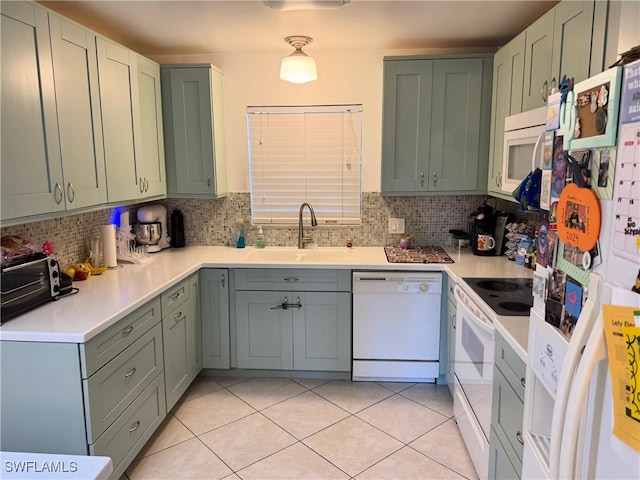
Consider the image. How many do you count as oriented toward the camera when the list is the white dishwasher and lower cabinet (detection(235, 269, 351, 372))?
2

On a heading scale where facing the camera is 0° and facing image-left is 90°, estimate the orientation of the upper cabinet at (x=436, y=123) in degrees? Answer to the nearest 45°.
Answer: approximately 0°

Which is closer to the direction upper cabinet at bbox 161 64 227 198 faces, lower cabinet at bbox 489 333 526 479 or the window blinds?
the lower cabinet

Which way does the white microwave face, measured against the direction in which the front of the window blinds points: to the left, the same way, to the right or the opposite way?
to the right

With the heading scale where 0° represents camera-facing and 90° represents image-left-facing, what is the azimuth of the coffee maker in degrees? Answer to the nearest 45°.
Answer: approximately 45°

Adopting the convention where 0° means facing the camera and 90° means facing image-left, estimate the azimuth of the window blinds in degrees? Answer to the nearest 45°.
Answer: approximately 0°

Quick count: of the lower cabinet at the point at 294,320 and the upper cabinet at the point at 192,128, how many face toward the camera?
2

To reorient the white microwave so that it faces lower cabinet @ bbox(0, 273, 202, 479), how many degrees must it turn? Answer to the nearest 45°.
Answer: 0° — it already faces it

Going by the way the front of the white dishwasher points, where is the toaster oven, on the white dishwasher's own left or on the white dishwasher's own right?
on the white dishwasher's own right

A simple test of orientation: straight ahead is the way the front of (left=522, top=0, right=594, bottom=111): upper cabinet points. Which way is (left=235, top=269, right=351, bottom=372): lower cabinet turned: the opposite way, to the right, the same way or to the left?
to the left

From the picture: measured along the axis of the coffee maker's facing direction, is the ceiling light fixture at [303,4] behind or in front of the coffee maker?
in front
